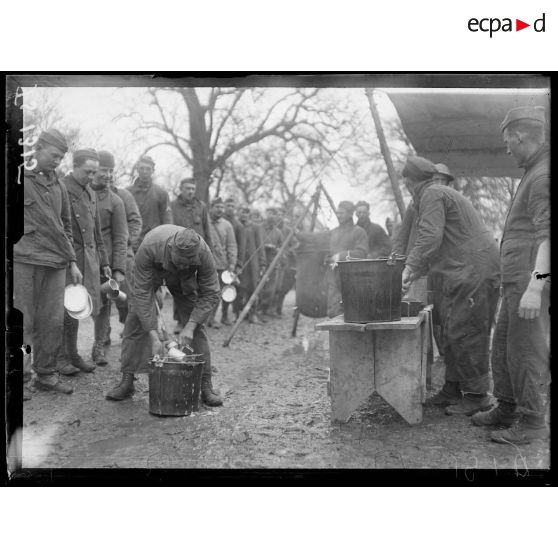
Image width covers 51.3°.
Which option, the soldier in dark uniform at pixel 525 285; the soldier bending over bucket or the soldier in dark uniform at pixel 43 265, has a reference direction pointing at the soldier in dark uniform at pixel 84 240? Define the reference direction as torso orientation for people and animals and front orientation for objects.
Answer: the soldier in dark uniform at pixel 525 285

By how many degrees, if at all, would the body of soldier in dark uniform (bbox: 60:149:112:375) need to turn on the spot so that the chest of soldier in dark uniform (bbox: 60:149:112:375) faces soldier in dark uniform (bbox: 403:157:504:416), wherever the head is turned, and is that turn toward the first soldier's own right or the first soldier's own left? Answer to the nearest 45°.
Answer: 0° — they already face them

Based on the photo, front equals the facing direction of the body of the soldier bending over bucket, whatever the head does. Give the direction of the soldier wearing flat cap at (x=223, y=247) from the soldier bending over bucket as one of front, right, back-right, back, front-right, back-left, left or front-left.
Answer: back

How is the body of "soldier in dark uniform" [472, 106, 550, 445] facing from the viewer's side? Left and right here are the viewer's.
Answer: facing to the left of the viewer

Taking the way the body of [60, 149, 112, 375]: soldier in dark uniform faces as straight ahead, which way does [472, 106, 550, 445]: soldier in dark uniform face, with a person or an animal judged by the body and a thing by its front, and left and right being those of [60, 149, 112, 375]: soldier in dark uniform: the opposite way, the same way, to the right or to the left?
the opposite way

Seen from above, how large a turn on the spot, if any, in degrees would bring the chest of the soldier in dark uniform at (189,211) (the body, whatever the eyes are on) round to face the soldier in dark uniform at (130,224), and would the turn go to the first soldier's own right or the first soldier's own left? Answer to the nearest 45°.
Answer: approximately 90° to the first soldier's own right

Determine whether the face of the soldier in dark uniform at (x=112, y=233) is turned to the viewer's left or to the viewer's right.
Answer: to the viewer's right

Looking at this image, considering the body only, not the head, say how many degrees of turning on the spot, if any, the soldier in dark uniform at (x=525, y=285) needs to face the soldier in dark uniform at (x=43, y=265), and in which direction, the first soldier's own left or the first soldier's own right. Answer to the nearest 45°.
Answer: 0° — they already face them
